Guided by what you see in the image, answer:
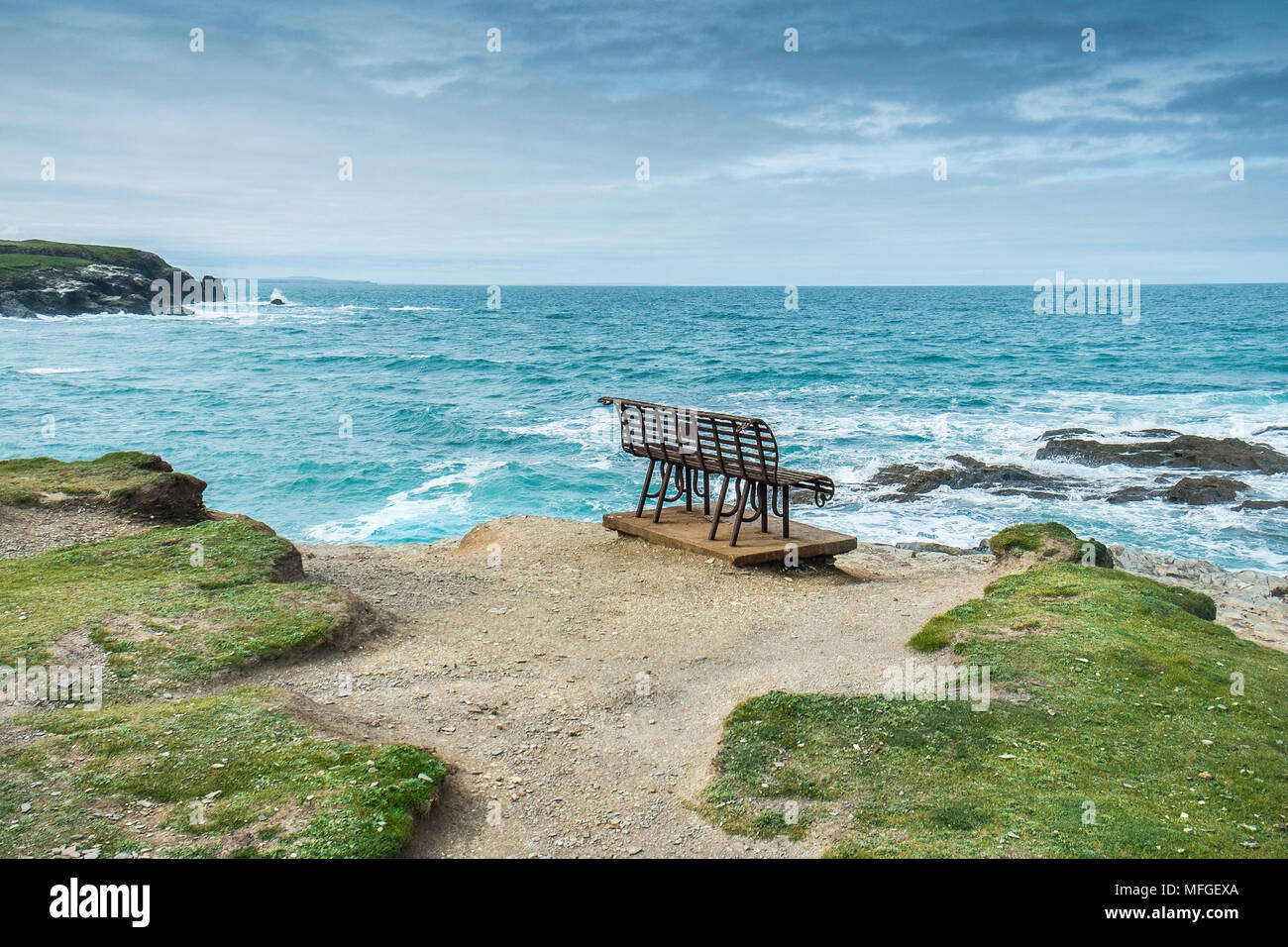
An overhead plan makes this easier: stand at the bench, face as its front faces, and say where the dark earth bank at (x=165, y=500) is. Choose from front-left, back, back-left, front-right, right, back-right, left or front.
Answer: back-left

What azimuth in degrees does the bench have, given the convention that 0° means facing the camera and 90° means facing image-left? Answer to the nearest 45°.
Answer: approximately 225°

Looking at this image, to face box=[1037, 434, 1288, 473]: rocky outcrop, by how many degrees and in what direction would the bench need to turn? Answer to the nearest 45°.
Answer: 0° — it already faces it

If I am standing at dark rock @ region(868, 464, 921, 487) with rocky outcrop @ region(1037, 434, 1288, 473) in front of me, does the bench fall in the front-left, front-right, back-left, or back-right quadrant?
back-right

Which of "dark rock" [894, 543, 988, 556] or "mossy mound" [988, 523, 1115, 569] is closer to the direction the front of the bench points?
the dark rock
